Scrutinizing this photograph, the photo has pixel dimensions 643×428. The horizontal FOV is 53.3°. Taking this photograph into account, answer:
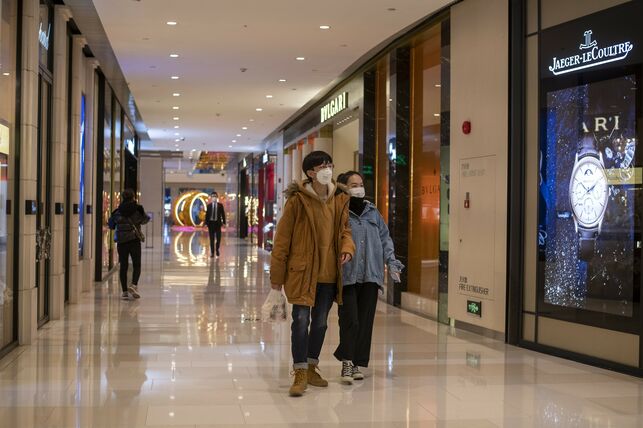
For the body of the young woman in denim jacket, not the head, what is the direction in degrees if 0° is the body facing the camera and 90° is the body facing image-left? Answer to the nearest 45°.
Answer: approximately 0°

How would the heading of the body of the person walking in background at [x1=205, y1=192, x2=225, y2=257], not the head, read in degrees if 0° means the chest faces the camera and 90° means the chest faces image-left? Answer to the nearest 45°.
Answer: approximately 0°

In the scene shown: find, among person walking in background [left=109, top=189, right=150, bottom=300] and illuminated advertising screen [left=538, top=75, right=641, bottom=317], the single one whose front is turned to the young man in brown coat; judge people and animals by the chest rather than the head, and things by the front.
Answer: the illuminated advertising screen

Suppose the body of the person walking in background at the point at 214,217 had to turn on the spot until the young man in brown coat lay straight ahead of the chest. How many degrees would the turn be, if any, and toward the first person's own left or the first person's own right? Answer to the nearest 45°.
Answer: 0° — they already face them

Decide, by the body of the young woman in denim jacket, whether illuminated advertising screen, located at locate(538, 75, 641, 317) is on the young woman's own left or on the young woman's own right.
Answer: on the young woman's own left

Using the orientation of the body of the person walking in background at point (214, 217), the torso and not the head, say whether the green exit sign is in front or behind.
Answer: in front

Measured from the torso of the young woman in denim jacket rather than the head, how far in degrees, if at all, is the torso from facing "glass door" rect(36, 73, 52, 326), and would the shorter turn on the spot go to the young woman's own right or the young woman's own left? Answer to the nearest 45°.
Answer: approximately 135° to the young woman's own right

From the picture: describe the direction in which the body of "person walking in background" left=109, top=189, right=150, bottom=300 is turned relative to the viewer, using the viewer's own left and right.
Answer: facing away from the viewer

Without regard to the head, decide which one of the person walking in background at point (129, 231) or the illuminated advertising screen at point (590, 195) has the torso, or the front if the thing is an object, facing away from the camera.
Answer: the person walking in background
